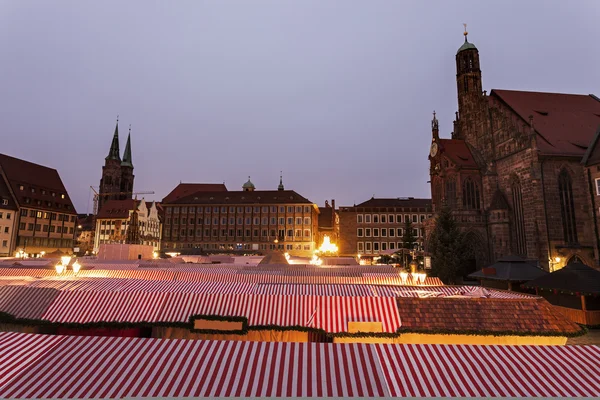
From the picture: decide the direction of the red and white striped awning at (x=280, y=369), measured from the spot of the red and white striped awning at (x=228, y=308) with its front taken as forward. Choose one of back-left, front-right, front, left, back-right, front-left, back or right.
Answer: front

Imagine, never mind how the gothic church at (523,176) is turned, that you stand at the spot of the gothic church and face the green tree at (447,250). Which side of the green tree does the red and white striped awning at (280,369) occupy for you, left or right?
left

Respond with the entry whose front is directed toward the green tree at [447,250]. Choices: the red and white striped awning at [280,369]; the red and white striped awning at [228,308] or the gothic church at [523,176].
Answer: the gothic church

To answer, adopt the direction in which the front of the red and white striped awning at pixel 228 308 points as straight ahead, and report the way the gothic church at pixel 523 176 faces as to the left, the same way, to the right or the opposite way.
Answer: to the right

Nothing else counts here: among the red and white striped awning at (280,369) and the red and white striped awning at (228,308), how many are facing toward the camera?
2

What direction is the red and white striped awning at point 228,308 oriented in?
toward the camera

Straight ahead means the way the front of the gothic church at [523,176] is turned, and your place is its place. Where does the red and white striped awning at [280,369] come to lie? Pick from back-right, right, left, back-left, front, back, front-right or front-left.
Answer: front-left

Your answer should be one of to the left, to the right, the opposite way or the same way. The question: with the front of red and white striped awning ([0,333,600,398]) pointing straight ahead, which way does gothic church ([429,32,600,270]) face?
to the right

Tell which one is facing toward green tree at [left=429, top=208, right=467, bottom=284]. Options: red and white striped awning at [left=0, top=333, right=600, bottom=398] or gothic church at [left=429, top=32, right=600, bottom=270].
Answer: the gothic church

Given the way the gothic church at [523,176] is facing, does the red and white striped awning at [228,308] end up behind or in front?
in front

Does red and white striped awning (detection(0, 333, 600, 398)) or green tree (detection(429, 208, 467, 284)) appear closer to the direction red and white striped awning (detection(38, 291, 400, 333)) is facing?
the red and white striped awning

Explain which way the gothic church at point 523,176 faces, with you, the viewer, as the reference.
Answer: facing the viewer and to the left of the viewer
